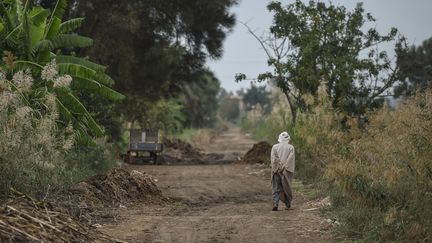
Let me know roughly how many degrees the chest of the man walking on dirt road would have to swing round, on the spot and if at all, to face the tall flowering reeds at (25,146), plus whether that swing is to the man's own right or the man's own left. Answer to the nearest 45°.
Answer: approximately 135° to the man's own left

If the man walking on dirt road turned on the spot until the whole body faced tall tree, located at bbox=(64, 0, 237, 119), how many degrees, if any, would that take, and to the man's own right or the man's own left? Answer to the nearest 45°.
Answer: approximately 45° to the man's own left

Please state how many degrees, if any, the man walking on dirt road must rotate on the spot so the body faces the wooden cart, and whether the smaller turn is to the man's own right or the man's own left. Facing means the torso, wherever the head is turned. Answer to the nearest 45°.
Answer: approximately 45° to the man's own left

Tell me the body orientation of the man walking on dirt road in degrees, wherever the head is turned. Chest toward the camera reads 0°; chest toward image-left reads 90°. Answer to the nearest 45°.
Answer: approximately 180°

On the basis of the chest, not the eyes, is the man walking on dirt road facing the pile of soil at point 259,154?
yes

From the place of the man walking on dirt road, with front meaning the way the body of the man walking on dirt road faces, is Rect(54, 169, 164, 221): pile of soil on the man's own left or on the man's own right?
on the man's own left
